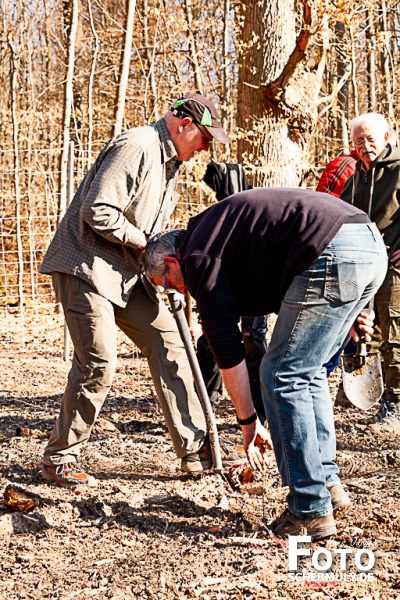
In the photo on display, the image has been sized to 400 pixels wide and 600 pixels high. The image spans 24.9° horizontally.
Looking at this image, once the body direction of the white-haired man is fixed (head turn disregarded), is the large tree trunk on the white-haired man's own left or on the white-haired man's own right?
on the white-haired man's own right

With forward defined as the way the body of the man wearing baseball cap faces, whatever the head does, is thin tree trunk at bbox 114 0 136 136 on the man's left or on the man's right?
on the man's left

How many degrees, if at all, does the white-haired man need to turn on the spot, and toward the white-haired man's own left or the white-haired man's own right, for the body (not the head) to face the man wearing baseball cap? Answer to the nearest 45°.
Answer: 0° — they already face them

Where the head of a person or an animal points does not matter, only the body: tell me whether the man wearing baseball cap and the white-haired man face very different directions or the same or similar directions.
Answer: very different directions

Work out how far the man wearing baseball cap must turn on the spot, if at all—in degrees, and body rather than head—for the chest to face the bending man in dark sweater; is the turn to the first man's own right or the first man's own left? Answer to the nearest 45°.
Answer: approximately 45° to the first man's own right

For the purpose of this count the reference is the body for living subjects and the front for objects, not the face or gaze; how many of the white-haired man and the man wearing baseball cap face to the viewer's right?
1

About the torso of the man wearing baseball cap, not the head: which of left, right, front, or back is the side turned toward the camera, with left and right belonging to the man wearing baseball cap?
right

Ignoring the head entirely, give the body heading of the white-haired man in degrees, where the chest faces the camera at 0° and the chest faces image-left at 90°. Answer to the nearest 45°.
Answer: approximately 45°

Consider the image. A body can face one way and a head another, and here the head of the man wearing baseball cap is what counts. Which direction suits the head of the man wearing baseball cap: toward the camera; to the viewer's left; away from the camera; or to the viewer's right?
to the viewer's right

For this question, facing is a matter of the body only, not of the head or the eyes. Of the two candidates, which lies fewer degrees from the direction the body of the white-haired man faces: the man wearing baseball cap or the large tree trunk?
the man wearing baseball cap
